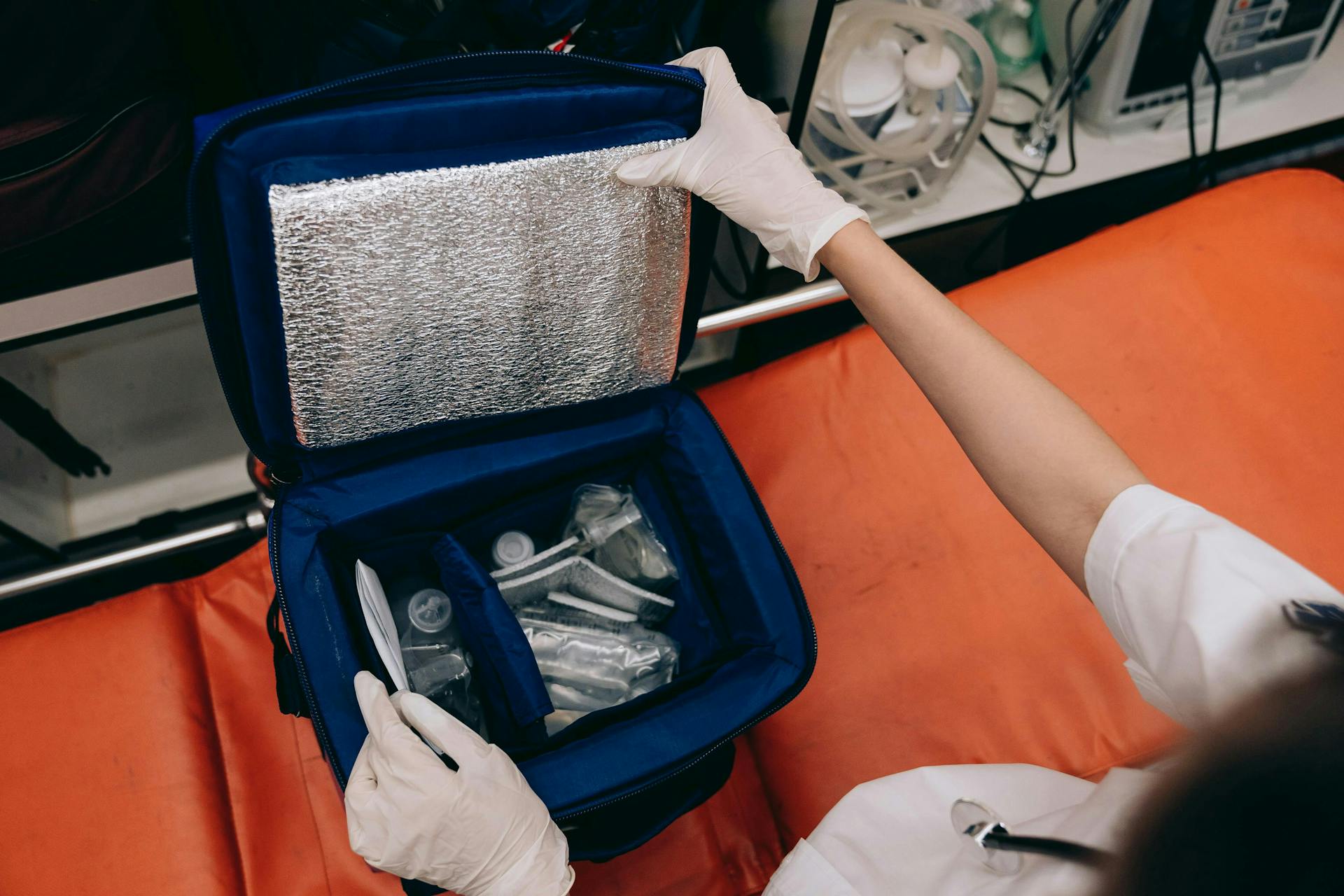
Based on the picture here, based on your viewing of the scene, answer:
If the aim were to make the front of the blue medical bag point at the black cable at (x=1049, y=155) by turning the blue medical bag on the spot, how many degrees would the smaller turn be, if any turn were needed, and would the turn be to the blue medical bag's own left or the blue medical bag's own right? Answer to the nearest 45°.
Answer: approximately 135° to the blue medical bag's own left

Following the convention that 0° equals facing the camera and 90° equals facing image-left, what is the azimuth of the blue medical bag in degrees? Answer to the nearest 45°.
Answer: approximately 0°

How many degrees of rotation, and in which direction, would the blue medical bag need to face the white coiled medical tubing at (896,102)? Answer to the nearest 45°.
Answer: approximately 135° to its left
